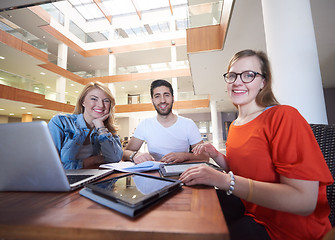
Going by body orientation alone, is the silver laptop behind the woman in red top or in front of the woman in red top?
in front

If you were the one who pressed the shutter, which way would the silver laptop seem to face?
facing away from the viewer and to the right of the viewer

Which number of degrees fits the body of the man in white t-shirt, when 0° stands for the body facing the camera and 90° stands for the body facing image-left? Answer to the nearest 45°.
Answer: approximately 0°

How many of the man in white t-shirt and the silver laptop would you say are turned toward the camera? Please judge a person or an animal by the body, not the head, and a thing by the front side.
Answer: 1

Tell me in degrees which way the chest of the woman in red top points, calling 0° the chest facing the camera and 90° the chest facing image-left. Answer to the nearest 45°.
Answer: approximately 45°

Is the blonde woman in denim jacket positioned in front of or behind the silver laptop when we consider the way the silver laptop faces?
in front

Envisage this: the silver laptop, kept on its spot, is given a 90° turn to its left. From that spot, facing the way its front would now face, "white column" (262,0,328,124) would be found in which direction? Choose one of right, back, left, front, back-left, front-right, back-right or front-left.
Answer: back-right

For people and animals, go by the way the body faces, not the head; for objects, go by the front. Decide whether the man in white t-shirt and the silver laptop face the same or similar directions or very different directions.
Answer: very different directions

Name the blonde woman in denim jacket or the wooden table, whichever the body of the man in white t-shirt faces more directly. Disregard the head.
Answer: the wooden table

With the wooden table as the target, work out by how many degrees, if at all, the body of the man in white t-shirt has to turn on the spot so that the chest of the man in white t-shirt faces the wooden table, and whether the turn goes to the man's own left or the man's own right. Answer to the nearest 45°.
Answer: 0° — they already face it

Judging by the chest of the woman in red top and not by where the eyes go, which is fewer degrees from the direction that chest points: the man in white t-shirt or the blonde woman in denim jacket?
the blonde woman in denim jacket

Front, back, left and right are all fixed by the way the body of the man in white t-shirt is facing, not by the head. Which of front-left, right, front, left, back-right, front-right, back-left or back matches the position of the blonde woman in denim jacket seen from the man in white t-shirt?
front-right
